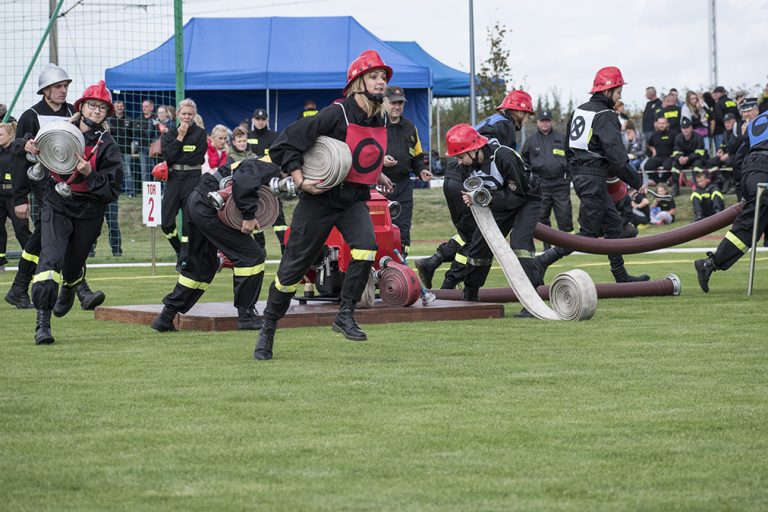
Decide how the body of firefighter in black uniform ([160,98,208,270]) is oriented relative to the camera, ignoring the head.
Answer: toward the camera

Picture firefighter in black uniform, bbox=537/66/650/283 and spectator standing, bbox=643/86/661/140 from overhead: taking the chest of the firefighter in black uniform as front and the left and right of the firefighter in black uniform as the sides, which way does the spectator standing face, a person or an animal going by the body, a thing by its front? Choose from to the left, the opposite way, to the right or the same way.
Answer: the opposite way

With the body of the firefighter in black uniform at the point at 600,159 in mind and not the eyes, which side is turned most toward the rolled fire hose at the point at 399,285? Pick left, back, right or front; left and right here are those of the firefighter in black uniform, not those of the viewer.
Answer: back

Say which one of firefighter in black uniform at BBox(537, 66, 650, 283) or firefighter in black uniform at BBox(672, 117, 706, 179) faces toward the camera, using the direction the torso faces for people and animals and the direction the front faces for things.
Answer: firefighter in black uniform at BBox(672, 117, 706, 179)

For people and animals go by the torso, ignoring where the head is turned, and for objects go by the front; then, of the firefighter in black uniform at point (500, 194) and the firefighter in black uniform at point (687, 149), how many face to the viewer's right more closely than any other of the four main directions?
0

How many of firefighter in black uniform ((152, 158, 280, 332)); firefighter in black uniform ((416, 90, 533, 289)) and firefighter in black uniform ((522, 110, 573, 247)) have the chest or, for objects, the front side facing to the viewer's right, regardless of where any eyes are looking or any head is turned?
2

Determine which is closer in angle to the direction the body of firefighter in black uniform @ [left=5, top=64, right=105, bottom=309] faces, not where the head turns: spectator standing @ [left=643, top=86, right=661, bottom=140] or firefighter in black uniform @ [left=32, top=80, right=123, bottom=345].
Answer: the firefighter in black uniform

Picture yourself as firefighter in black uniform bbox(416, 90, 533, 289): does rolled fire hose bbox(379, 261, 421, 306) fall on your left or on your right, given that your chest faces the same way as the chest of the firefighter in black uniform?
on your right

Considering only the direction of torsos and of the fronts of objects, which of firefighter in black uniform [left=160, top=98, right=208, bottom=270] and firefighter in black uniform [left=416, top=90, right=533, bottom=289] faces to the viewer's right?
firefighter in black uniform [left=416, top=90, right=533, bottom=289]

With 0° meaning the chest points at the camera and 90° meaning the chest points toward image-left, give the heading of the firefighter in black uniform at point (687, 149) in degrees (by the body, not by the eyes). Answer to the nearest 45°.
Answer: approximately 0°

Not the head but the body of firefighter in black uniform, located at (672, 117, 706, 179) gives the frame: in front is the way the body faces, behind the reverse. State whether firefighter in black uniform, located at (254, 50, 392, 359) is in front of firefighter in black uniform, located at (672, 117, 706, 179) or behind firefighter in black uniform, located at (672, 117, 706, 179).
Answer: in front

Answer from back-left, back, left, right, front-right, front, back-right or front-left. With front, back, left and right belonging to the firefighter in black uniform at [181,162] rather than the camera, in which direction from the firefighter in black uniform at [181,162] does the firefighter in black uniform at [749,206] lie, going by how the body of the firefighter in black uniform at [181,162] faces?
front-left

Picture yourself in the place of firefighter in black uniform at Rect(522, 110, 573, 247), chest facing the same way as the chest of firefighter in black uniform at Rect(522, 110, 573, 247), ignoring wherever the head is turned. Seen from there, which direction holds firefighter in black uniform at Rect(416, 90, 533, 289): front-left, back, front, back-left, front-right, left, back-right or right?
front

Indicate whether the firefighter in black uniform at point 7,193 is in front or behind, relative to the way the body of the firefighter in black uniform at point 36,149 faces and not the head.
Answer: behind

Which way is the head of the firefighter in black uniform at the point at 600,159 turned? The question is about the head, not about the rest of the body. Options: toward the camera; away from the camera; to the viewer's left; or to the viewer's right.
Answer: to the viewer's right

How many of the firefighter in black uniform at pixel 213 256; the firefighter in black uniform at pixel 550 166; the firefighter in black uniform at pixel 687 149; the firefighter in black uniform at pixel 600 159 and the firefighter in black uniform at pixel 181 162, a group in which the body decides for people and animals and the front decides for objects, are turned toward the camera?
3

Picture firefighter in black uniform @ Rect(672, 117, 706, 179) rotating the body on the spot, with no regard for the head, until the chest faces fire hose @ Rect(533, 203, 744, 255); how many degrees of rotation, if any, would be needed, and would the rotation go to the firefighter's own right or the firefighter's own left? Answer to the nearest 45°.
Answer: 0° — they already face it
